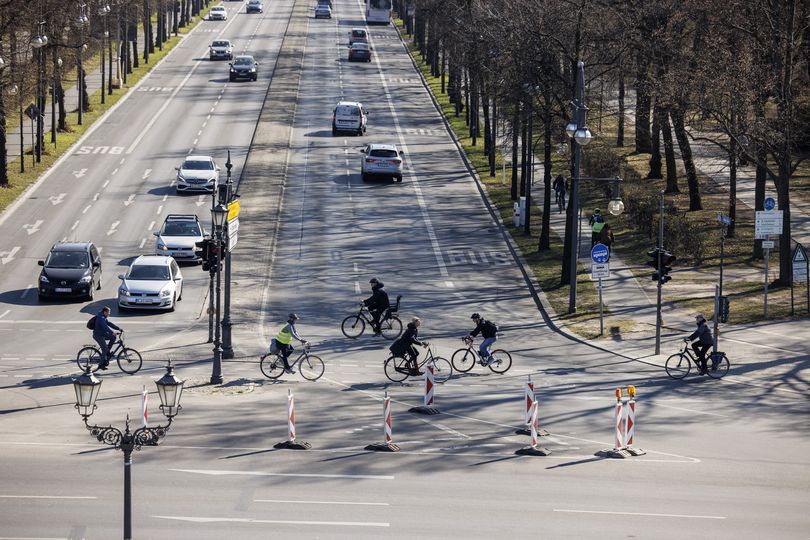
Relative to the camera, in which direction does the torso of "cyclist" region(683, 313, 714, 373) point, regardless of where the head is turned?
to the viewer's left

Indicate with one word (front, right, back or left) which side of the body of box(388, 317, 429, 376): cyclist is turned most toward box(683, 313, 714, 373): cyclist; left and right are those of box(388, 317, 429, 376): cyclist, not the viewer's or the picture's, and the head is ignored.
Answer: front

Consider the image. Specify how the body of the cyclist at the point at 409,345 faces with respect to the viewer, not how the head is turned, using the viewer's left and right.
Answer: facing to the right of the viewer

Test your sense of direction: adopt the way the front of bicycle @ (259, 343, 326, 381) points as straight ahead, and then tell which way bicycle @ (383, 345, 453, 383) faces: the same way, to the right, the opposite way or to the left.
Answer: the same way

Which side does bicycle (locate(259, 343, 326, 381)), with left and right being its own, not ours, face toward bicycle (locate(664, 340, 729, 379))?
front

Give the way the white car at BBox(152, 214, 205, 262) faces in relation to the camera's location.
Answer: facing the viewer

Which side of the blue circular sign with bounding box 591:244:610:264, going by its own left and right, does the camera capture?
front

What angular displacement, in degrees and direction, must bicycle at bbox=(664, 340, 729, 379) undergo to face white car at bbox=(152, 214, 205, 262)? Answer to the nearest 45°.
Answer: approximately 45° to its right

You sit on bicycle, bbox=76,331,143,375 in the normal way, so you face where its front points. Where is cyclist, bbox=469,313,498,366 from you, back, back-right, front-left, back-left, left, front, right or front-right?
front

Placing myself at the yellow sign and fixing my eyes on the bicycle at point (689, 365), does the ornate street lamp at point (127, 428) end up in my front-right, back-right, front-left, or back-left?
front-right

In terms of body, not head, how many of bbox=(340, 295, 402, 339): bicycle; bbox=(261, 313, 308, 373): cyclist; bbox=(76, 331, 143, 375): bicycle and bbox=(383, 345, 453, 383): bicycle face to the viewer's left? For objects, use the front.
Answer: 1

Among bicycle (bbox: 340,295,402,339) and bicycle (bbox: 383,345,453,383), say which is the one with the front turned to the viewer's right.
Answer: bicycle (bbox: 383,345,453,383)

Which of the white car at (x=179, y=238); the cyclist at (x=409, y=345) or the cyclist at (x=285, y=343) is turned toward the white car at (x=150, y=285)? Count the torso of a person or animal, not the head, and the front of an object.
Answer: the white car at (x=179, y=238)

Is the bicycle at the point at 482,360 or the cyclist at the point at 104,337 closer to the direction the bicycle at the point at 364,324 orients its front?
the cyclist

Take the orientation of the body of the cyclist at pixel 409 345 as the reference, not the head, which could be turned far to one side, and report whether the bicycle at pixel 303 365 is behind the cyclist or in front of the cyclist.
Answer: behind

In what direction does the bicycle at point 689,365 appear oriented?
to the viewer's left

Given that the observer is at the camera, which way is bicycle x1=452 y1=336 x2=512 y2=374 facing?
facing to the left of the viewer
